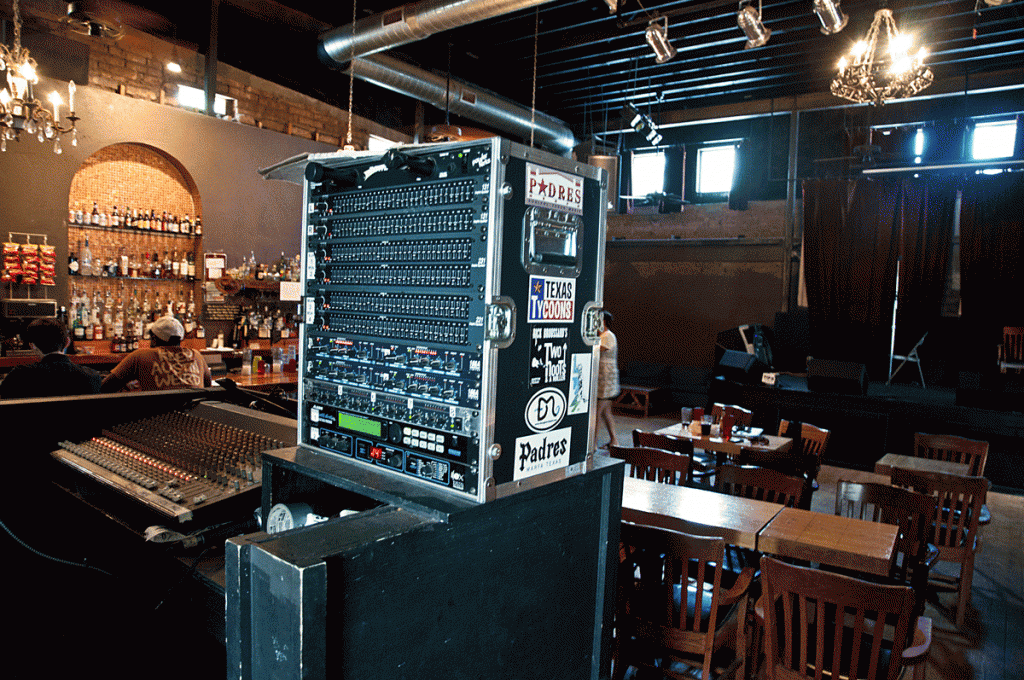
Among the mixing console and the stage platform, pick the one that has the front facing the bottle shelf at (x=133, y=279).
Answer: the stage platform

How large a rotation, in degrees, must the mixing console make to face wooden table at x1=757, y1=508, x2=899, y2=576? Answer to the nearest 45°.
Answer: approximately 135° to its left

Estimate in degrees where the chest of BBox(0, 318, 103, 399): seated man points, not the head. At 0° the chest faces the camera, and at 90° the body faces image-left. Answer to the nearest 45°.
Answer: approximately 180°

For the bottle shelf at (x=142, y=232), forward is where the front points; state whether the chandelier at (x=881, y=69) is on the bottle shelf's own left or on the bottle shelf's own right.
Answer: on the bottle shelf's own left

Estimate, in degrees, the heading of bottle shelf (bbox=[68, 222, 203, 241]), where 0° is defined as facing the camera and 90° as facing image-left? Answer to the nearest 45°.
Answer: approximately 0°

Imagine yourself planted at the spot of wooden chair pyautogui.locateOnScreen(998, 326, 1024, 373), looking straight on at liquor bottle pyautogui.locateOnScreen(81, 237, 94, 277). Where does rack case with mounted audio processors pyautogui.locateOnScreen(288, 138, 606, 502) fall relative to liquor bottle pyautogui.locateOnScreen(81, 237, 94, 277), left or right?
left

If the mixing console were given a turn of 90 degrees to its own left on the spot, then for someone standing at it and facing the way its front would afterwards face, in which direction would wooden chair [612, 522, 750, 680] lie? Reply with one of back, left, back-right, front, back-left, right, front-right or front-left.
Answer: front-left

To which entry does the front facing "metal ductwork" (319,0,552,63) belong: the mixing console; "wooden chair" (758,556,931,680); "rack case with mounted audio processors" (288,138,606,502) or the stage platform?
the stage platform

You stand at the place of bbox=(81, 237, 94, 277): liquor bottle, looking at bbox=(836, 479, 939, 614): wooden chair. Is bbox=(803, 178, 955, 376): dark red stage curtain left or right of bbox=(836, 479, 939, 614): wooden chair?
left

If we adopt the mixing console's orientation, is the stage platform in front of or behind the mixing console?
behind

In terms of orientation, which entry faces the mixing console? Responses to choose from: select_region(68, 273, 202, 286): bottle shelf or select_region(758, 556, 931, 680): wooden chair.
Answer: the bottle shelf

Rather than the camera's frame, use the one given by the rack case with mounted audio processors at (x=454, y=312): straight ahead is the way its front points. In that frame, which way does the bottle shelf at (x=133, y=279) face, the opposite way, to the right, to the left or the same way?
to the left
